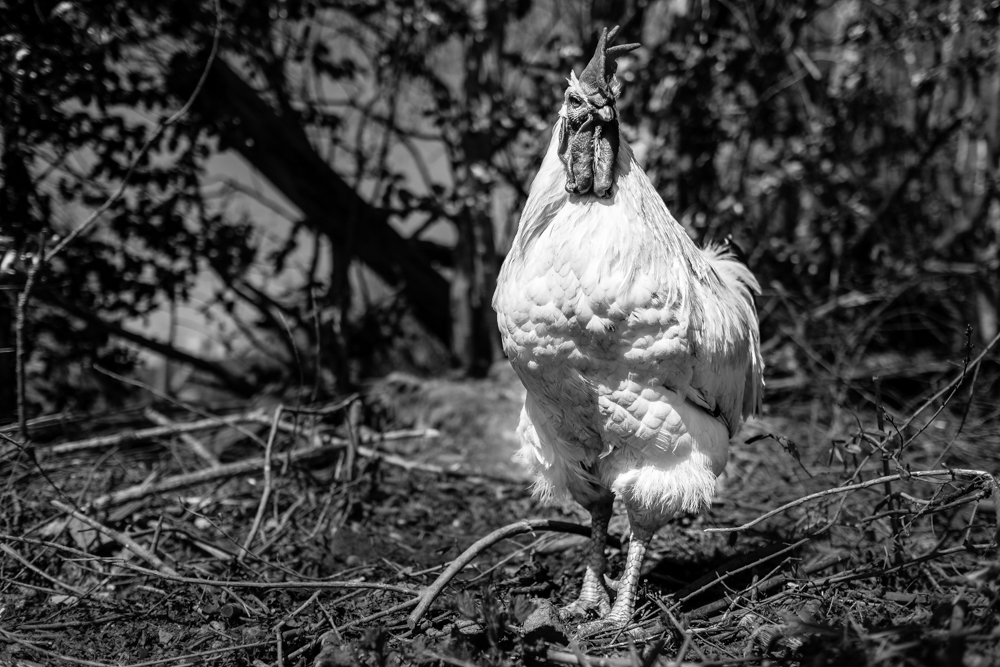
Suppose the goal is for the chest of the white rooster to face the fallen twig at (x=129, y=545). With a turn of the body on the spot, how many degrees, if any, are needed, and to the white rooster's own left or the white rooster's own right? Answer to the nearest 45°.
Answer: approximately 45° to the white rooster's own right

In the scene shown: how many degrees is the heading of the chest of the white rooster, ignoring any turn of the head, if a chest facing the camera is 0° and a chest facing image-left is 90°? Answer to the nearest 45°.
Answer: approximately 45°

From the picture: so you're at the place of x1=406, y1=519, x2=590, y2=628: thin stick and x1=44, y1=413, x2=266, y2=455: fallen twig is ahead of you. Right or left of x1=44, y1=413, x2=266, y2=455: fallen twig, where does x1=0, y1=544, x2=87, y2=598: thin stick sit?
left

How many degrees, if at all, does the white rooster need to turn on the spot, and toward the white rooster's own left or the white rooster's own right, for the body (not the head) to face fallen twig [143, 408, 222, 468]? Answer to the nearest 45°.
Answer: approximately 90° to the white rooster's own right
